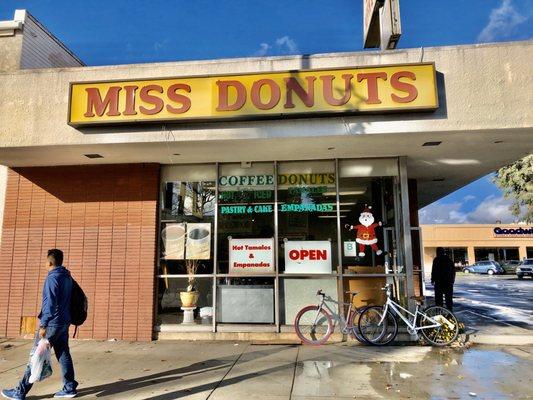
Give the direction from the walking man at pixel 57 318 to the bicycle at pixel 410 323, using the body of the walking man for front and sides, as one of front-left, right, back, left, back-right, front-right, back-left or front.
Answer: back

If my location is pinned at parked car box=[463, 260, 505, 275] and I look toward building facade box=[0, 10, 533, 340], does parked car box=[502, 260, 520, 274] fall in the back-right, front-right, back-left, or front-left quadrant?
back-left

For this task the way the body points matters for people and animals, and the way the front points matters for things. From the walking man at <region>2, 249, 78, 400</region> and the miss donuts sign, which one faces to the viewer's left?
the walking man

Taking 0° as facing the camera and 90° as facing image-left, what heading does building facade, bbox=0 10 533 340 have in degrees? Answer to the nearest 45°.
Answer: approximately 0°

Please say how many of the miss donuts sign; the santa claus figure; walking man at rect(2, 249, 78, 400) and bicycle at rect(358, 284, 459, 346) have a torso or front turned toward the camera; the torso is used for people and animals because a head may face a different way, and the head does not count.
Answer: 2

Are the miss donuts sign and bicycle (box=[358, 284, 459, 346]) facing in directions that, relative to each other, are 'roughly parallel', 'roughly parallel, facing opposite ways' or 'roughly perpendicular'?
roughly perpendicular

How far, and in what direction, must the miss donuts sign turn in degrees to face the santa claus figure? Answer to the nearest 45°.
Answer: approximately 135° to its left

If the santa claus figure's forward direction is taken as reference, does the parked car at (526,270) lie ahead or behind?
behind

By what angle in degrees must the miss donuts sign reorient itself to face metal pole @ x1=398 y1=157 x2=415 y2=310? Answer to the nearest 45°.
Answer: approximately 135° to its left

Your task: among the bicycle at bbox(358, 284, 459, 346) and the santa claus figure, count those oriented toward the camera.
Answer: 1
